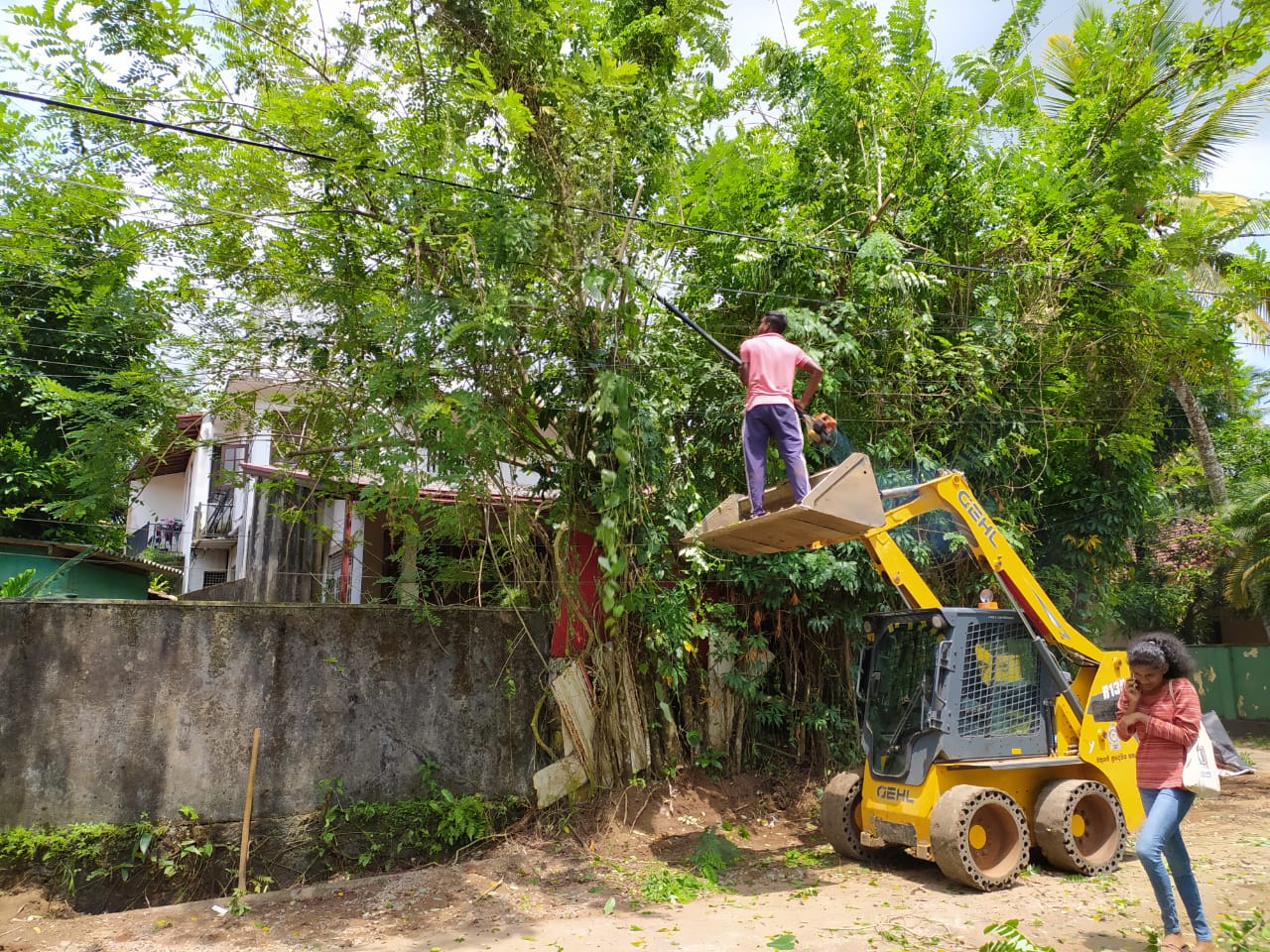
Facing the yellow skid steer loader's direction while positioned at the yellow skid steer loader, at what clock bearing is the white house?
The white house is roughly at 2 o'clock from the yellow skid steer loader.

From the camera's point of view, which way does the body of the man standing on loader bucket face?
away from the camera

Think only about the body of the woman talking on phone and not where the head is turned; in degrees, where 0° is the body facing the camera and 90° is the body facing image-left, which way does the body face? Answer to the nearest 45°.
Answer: approximately 45°

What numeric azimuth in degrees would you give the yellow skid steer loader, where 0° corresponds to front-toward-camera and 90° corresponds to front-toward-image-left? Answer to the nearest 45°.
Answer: approximately 45°

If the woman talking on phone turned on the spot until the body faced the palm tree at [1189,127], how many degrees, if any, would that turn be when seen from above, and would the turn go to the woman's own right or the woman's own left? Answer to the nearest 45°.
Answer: approximately 135° to the woman's own right
